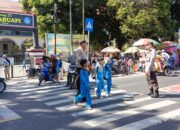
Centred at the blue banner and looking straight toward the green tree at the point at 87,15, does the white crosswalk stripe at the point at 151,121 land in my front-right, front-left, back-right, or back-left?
back-right

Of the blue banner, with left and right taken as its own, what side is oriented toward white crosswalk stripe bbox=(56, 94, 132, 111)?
front

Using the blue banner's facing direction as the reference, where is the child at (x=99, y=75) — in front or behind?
in front

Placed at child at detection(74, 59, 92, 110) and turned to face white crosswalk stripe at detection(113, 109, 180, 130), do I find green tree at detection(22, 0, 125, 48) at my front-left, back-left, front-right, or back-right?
back-left

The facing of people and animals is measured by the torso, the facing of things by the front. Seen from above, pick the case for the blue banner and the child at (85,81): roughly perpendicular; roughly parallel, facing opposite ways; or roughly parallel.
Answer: roughly perpendicular

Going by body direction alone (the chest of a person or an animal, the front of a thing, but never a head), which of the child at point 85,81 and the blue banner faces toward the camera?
the blue banner

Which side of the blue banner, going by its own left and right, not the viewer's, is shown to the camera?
front

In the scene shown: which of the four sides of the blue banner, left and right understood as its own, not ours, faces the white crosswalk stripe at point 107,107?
front

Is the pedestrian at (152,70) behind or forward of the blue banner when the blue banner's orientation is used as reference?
forward
